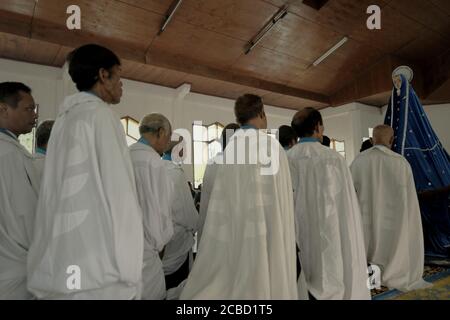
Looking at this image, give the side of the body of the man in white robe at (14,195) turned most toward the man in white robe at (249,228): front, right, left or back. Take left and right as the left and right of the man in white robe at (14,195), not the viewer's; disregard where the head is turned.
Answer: front

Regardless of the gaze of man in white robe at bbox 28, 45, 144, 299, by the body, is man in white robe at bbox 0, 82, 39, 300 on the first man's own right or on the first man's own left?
on the first man's own left

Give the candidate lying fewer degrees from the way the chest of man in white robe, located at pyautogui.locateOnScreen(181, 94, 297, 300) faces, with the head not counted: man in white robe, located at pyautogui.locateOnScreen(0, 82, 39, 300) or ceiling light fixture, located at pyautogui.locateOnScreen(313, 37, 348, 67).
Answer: the ceiling light fixture

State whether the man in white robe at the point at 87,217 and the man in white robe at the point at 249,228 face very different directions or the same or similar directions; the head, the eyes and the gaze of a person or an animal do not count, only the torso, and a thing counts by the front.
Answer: same or similar directions

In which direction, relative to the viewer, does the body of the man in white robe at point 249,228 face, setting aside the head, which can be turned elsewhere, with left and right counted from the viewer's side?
facing away from the viewer and to the right of the viewer

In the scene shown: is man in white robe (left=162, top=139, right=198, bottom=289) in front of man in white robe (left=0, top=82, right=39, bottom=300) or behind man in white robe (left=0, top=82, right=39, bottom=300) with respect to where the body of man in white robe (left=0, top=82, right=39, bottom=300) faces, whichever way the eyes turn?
in front

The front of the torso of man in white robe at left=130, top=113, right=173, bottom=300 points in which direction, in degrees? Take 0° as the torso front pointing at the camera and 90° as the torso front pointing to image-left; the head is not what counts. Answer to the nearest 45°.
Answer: approximately 225°

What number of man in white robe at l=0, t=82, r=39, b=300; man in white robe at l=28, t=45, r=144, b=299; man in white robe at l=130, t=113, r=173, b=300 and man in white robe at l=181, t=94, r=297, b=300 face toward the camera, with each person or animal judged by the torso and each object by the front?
0

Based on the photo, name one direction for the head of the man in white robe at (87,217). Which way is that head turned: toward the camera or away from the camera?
away from the camera

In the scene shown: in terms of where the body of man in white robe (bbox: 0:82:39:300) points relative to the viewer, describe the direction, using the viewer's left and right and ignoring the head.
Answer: facing to the right of the viewer

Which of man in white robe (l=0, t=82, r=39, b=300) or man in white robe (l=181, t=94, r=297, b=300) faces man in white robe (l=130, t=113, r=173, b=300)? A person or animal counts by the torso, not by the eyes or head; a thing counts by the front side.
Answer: man in white robe (l=0, t=82, r=39, b=300)

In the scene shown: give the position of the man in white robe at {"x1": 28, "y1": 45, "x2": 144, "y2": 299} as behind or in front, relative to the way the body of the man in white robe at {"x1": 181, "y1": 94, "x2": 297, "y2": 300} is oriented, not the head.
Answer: behind

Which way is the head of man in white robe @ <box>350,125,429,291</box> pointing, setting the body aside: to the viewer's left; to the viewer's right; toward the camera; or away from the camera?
away from the camera

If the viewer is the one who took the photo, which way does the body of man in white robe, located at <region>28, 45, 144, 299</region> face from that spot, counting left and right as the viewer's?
facing away from the viewer and to the right of the viewer

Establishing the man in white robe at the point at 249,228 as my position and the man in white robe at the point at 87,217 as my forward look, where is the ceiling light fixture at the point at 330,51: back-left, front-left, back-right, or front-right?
back-right

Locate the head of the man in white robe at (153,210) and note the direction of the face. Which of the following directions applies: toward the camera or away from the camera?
away from the camera

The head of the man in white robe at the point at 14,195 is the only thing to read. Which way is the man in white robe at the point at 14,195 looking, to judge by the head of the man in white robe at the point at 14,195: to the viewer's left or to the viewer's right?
to the viewer's right
